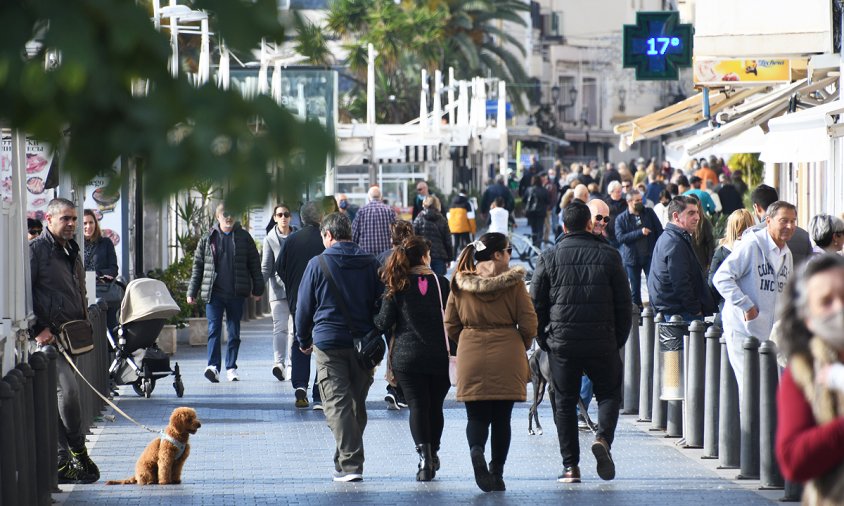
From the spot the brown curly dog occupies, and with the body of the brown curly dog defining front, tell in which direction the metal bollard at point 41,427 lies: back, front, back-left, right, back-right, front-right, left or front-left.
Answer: back-right

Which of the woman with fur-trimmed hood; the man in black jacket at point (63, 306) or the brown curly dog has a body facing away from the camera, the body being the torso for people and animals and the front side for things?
the woman with fur-trimmed hood

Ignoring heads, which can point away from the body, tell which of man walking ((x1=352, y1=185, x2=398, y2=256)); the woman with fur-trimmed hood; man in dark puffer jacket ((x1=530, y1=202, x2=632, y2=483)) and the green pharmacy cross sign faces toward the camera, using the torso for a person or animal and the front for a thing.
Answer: the green pharmacy cross sign

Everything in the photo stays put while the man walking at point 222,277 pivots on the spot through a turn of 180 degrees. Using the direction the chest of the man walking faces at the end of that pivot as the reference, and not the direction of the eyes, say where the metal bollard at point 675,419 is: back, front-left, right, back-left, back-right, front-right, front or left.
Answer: back-right

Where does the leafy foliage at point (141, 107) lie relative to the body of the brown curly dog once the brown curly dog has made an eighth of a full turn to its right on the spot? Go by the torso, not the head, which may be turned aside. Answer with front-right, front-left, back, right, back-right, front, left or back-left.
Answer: front-right

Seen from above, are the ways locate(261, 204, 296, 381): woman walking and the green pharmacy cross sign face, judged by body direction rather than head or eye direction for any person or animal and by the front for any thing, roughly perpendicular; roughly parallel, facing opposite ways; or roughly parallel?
roughly parallel

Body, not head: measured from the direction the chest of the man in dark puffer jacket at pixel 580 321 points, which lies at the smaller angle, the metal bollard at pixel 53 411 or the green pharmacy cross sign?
the green pharmacy cross sign

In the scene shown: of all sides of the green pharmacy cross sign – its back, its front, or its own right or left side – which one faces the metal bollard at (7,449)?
front

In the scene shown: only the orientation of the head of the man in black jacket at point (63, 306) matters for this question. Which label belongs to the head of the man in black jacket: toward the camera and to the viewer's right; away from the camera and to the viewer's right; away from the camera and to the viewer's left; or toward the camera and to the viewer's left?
toward the camera and to the viewer's right

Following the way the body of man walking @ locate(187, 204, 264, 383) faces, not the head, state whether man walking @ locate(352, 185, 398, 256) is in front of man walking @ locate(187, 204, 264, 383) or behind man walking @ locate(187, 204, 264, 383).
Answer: behind

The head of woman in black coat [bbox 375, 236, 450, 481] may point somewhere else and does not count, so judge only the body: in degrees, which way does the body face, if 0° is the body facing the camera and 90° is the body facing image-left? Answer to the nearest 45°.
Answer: approximately 180°

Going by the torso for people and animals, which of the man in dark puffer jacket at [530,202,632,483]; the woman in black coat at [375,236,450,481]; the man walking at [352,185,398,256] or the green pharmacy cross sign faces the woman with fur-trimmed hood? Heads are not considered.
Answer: the green pharmacy cross sign

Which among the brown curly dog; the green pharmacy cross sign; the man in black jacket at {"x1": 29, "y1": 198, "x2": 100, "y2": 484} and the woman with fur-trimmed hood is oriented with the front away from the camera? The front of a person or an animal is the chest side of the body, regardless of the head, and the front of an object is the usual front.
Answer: the woman with fur-trimmed hood

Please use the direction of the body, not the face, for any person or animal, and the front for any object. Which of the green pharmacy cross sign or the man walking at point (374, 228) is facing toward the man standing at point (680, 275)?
the green pharmacy cross sign

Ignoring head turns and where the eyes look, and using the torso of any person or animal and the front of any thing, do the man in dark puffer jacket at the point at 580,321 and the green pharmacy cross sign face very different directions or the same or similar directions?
very different directions

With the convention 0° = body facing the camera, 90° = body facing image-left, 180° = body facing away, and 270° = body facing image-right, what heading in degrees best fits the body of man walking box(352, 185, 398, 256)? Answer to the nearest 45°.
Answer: approximately 180°

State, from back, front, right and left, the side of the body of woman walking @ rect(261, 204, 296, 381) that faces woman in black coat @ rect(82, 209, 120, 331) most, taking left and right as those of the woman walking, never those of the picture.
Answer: right

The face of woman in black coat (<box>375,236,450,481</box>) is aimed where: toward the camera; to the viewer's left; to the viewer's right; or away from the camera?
away from the camera

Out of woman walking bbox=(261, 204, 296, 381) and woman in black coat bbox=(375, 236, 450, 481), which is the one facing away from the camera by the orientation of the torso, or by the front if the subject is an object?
the woman in black coat
